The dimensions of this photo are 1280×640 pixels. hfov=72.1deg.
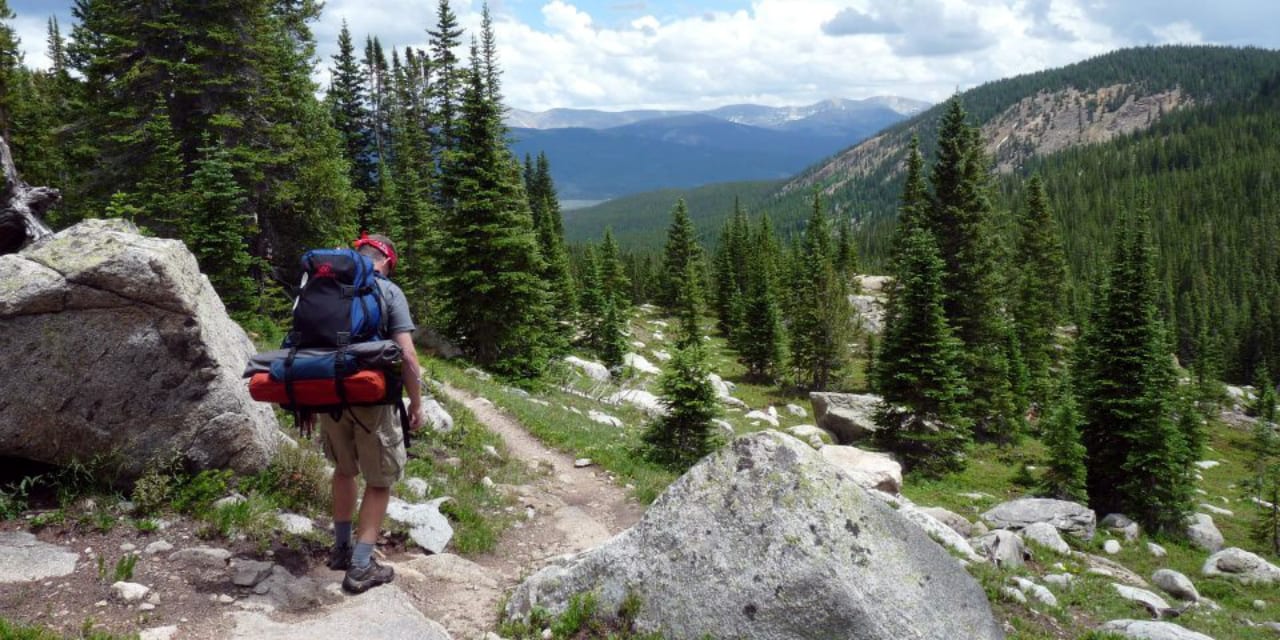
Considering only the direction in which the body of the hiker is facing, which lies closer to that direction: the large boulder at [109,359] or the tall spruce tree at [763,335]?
the tall spruce tree

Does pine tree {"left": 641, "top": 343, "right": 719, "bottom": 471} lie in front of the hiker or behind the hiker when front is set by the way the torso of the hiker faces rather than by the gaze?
in front

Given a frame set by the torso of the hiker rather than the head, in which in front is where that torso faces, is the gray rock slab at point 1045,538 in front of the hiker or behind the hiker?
in front

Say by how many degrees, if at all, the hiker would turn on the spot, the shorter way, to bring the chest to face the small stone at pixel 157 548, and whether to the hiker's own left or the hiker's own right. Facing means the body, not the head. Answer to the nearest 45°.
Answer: approximately 135° to the hiker's own left

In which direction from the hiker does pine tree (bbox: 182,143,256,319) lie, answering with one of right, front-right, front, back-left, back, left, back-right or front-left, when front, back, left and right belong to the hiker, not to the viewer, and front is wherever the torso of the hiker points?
front-left

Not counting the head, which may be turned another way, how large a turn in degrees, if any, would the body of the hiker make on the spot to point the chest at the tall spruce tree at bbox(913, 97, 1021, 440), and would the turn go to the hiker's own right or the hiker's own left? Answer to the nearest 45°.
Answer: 0° — they already face it

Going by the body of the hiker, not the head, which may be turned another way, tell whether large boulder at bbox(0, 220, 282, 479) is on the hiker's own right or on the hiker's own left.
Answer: on the hiker's own left

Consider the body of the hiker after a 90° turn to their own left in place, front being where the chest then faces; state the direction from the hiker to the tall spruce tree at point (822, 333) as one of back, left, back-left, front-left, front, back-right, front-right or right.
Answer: right

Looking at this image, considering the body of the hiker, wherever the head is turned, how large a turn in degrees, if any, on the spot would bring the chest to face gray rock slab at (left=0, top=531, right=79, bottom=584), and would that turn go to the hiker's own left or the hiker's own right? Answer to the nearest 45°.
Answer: approximately 135° to the hiker's own left

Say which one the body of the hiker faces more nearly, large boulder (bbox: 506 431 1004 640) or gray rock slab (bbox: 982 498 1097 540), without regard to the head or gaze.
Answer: the gray rock slab

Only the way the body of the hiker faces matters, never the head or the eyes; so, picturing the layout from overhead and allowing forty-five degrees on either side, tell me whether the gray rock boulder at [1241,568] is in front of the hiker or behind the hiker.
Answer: in front

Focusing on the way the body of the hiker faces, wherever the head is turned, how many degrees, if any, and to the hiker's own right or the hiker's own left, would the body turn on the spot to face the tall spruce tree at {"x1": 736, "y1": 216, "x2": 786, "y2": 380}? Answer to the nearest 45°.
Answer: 0° — they already face it

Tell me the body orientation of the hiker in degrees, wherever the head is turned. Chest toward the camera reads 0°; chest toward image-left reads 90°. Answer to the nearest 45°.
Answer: approximately 225°

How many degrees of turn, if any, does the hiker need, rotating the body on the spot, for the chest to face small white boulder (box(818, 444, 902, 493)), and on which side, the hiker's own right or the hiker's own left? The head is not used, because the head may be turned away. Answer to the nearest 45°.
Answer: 0° — they already face it

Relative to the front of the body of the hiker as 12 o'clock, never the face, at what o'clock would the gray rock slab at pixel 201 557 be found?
The gray rock slab is roughly at 8 o'clock from the hiker.

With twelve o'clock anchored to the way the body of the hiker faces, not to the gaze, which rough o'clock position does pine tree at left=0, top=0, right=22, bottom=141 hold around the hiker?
The pine tree is roughly at 10 o'clock from the hiker.
